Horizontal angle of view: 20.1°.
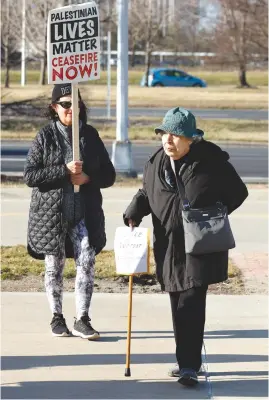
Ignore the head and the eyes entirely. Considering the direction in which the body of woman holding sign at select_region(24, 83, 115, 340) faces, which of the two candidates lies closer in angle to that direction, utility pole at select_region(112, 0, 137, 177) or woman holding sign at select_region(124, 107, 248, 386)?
the woman holding sign

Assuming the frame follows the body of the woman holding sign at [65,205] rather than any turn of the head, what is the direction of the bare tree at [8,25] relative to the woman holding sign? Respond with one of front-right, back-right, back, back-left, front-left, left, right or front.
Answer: back

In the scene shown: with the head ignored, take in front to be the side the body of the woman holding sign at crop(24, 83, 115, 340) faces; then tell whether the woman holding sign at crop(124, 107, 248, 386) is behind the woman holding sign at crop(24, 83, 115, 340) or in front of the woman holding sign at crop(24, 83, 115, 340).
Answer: in front

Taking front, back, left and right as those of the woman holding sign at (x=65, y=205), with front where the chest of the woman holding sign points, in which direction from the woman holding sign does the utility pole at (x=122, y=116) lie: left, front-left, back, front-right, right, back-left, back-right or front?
back

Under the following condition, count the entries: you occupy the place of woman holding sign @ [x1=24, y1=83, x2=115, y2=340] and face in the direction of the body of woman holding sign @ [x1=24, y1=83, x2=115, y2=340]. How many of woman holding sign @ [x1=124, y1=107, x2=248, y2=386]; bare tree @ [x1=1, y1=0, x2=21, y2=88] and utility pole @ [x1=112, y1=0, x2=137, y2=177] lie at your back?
2

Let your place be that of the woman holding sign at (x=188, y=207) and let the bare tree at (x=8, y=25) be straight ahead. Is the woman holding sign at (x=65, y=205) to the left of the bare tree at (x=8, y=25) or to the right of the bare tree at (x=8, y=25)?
left

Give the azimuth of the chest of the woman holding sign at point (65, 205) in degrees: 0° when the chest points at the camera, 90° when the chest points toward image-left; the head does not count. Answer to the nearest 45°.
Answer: approximately 0°
